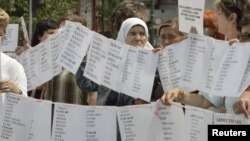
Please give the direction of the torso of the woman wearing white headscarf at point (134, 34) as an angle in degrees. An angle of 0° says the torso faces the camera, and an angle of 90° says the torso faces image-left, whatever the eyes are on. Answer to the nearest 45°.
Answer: approximately 315°
